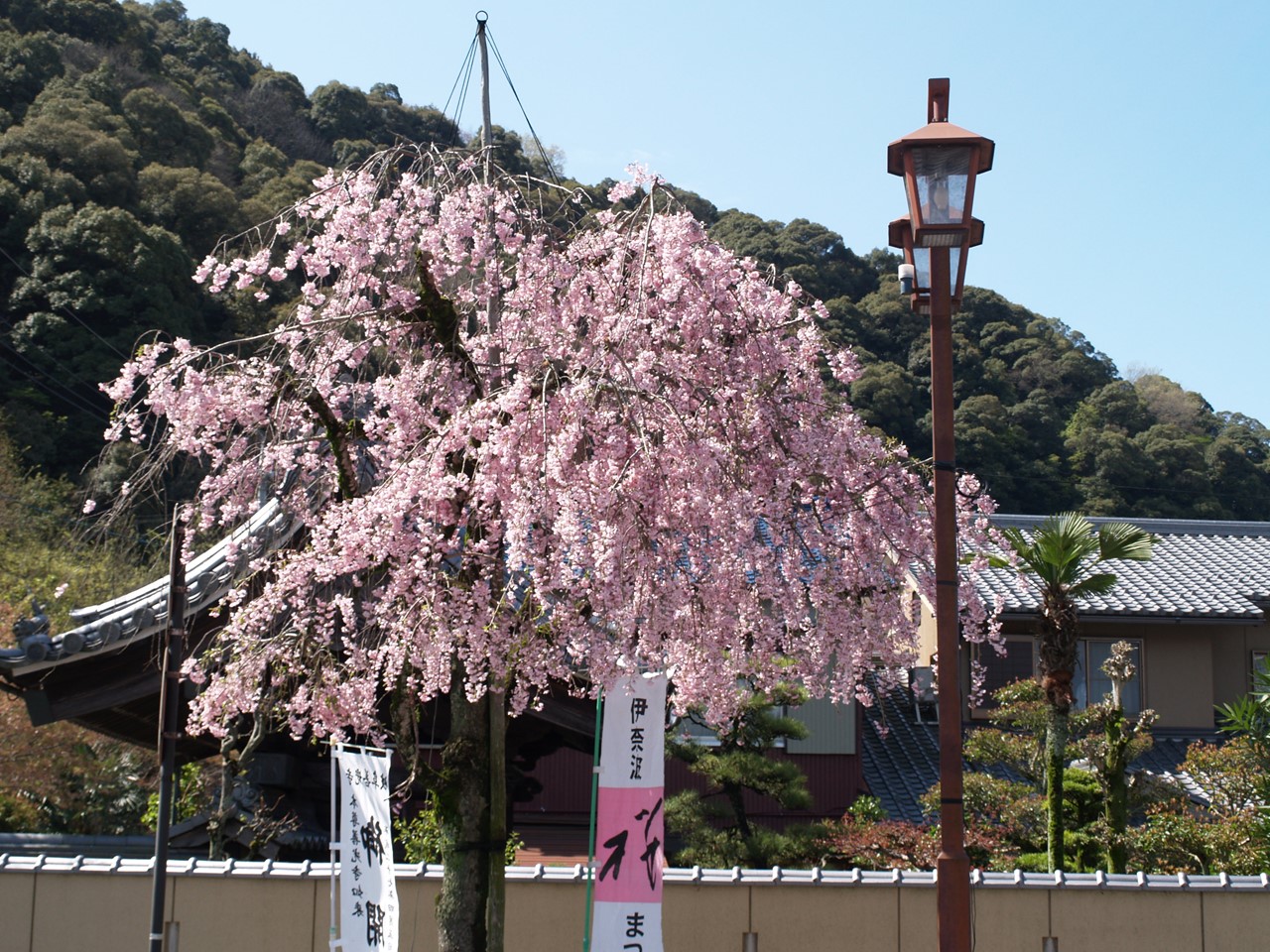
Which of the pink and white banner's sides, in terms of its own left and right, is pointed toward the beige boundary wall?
back

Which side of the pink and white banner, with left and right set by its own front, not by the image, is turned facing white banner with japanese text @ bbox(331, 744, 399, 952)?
right

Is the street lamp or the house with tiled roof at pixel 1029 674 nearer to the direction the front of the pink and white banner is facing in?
the street lamp

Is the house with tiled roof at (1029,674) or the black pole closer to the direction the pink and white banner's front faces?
the black pole

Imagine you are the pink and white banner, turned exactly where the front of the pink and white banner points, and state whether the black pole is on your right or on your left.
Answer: on your right

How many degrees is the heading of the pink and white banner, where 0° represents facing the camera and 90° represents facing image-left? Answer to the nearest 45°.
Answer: approximately 0°

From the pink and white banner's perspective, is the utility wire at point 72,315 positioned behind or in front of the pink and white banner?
behind
